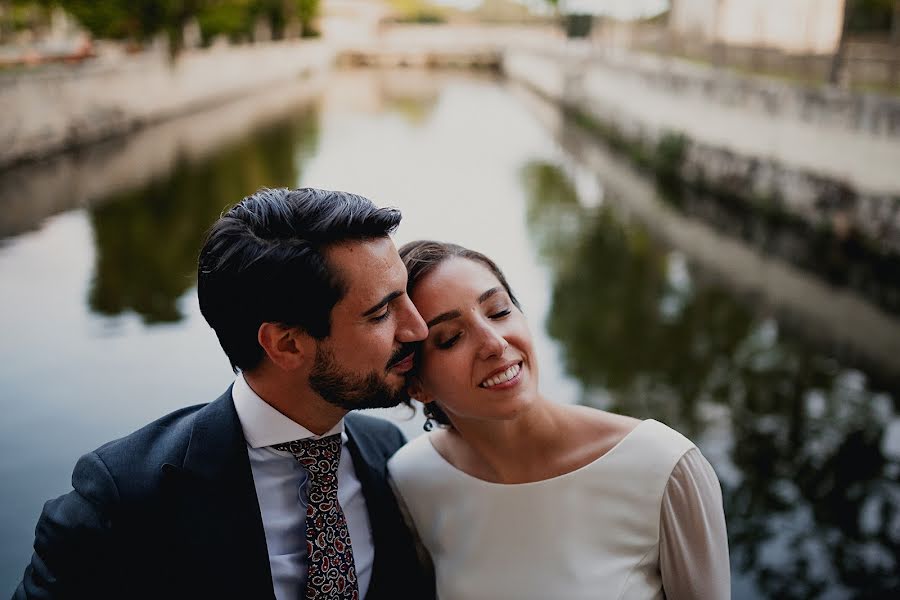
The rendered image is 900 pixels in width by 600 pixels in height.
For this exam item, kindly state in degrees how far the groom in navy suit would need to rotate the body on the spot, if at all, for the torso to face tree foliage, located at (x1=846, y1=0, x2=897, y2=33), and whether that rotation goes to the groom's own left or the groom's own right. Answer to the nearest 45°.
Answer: approximately 90° to the groom's own left

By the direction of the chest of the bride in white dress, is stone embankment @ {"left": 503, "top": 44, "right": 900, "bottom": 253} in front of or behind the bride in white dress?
behind

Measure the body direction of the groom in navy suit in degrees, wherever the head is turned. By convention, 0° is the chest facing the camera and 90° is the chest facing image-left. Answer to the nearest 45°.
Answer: approximately 315°

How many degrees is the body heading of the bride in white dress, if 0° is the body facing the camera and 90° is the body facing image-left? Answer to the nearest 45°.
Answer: approximately 0°

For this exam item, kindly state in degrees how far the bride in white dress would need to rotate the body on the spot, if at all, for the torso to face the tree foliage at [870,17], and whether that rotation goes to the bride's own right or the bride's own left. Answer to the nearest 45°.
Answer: approximately 180°

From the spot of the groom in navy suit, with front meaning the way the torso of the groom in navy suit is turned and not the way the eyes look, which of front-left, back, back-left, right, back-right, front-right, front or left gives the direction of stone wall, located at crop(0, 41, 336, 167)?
back-left

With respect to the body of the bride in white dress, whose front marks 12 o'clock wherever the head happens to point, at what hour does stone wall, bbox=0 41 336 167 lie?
The stone wall is roughly at 5 o'clock from the bride in white dress.

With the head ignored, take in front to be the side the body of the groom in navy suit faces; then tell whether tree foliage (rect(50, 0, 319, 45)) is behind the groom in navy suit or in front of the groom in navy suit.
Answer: behind

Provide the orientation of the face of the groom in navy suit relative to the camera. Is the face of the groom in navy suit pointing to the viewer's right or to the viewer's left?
to the viewer's right
